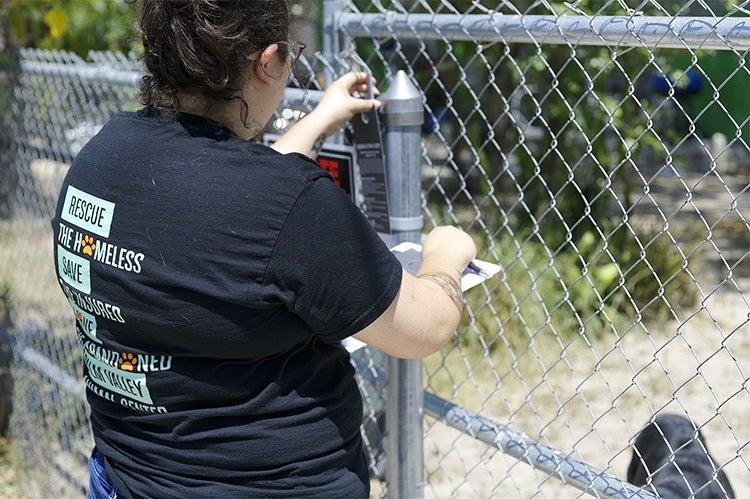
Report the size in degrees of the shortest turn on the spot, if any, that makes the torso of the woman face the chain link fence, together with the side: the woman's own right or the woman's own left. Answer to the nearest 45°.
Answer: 0° — they already face it

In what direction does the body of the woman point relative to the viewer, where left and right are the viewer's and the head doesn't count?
facing away from the viewer and to the right of the viewer

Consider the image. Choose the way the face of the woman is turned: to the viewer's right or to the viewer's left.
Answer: to the viewer's right
